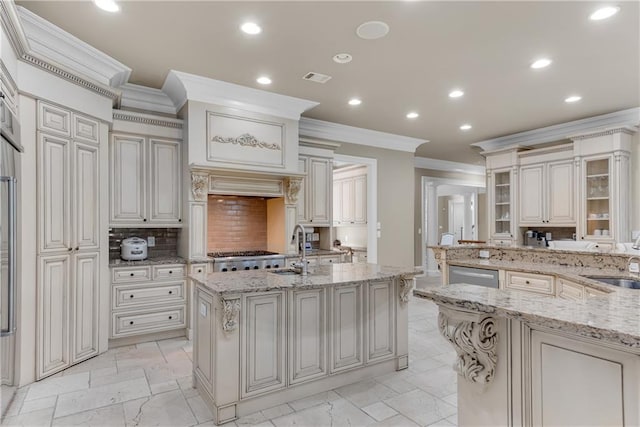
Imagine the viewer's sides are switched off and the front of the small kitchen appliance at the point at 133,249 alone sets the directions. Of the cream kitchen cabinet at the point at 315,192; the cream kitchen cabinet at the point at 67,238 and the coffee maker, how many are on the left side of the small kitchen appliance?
2

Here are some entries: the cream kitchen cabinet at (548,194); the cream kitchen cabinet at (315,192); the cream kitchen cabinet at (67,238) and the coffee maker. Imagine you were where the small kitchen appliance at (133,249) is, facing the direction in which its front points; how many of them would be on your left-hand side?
3

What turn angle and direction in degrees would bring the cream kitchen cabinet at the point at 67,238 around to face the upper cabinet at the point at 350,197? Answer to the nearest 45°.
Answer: approximately 45° to its left

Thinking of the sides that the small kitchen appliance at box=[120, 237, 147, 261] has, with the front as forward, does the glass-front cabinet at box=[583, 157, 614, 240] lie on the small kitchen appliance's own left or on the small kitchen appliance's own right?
on the small kitchen appliance's own left

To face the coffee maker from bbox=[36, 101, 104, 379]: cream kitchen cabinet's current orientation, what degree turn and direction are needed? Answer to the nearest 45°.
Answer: approximately 45° to its left

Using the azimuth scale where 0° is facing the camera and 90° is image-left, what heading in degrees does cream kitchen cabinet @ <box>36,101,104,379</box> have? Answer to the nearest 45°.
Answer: approximately 315°

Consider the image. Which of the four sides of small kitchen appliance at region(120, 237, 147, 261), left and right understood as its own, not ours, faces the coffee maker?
left

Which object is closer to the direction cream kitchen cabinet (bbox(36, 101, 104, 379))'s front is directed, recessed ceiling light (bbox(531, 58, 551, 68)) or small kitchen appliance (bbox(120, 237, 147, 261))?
the recessed ceiling light

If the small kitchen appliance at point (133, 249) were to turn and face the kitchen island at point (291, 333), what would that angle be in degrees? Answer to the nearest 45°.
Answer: approximately 45° to its left

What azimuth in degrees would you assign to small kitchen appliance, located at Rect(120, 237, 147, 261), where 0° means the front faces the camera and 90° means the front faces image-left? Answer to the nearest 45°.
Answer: approximately 0°

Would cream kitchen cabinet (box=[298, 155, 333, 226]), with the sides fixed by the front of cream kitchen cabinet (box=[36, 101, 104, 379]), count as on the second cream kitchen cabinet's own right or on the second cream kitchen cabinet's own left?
on the second cream kitchen cabinet's own left

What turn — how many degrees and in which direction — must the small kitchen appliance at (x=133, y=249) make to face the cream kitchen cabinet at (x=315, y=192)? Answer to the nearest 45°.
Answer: approximately 90° to its left
